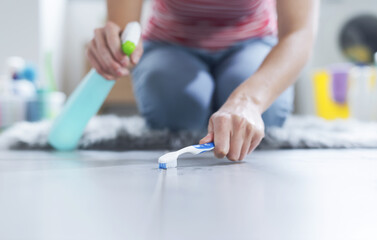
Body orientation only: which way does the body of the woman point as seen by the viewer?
toward the camera

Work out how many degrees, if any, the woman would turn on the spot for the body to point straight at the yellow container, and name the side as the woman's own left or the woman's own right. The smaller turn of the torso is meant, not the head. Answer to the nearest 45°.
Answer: approximately 135° to the woman's own left
